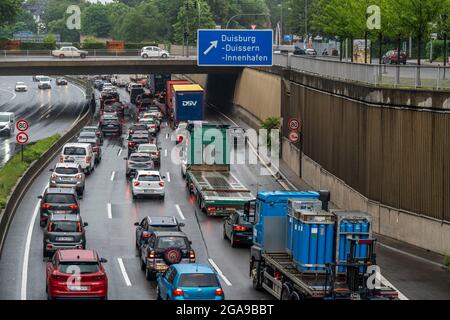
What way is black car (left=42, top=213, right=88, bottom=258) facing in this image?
away from the camera

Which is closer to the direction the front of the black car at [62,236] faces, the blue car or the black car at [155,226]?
the black car

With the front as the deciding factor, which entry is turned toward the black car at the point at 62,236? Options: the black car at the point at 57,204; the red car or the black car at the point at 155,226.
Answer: the red car

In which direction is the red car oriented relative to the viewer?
away from the camera

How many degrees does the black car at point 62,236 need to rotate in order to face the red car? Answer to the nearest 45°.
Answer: approximately 180°

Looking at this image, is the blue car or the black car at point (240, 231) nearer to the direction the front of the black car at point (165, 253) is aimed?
the black car

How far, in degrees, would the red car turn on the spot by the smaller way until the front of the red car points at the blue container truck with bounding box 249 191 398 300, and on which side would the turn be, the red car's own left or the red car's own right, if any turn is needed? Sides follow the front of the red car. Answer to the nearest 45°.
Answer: approximately 90° to the red car's own right

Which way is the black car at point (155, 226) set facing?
away from the camera

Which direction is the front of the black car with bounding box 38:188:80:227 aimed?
away from the camera

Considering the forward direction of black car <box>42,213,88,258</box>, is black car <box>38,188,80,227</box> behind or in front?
in front

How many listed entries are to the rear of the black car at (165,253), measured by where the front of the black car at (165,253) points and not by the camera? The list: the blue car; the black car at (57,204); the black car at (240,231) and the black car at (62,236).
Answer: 1

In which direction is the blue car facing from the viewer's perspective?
away from the camera

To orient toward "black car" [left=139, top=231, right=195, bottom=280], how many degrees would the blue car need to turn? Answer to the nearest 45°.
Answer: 0° — it already faces it

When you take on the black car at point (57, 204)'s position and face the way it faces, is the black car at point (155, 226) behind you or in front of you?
behind

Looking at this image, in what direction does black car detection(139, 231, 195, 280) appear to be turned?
away from the camera

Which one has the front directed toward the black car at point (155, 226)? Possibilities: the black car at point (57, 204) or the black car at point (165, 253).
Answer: the black car at point (165, 253)
